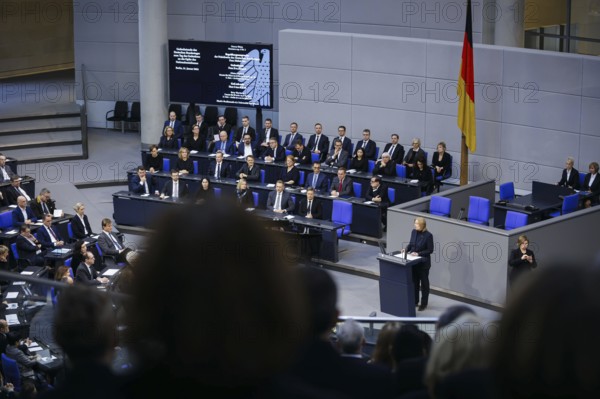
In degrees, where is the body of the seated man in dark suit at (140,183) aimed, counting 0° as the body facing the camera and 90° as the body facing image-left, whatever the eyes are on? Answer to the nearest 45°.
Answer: approximately 0°

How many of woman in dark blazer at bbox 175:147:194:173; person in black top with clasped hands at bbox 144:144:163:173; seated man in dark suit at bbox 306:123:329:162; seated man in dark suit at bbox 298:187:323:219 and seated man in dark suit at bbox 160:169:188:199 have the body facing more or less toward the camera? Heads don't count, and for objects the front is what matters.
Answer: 5

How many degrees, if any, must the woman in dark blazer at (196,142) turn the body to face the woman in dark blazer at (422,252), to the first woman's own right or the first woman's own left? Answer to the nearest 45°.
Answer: approximately 45° to the first woman's own left

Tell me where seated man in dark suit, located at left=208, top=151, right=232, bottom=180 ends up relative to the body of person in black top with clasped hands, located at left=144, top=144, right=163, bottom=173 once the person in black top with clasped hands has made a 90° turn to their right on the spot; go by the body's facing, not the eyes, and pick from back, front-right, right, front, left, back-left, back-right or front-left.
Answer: back-left

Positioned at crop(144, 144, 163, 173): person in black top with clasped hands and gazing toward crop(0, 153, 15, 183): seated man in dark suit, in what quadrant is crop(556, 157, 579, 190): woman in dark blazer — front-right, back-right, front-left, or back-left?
back-left

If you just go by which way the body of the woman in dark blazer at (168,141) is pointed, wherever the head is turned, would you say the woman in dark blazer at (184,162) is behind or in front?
in front

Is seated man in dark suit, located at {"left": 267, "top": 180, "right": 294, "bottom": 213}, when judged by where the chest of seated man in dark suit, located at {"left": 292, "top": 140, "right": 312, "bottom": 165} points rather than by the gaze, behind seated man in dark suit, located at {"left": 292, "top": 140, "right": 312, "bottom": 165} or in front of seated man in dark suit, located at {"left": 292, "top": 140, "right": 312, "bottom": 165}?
in front

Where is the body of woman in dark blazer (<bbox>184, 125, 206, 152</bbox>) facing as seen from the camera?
toward the camera

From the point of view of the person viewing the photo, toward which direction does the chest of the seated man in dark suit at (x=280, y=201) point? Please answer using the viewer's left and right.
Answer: facing the viewer

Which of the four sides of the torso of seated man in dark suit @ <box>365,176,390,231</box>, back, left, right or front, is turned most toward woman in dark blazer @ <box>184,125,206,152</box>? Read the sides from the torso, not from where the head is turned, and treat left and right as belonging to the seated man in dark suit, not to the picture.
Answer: right

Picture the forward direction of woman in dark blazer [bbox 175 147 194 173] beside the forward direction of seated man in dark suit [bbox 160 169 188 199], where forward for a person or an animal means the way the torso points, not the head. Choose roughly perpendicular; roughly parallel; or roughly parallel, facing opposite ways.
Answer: roughly parallel

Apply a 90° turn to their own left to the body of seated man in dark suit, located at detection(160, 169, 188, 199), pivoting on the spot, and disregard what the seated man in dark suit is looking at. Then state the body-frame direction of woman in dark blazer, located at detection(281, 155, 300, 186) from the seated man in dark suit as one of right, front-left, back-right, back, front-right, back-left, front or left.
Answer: front

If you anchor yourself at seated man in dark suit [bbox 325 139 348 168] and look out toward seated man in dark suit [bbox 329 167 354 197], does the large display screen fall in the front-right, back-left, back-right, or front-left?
back-right

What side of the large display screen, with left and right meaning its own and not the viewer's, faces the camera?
front

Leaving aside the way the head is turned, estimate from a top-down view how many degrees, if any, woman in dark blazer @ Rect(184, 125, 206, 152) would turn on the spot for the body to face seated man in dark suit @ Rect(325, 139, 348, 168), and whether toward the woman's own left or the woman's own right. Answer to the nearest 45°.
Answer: approximately 45° to the woman's own left

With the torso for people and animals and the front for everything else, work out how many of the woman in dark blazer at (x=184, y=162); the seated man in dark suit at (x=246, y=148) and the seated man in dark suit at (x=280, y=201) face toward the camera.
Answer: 3
